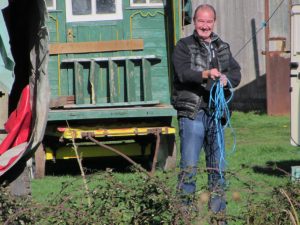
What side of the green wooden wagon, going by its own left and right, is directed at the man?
front

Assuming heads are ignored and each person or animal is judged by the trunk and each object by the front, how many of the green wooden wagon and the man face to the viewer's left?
0

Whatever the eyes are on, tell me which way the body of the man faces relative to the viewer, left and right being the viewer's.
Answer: facing the viewer and to the right of the viewer

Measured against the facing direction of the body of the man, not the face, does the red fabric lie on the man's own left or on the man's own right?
on the man's own right
